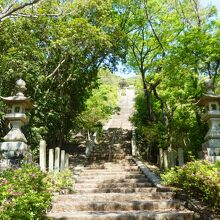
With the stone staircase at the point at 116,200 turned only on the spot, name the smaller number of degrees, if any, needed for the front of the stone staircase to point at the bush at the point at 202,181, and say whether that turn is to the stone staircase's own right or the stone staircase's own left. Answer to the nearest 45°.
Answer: approximately 45° to the stone staircase's own left

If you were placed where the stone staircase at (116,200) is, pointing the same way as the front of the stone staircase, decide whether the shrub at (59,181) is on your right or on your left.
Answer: on your right

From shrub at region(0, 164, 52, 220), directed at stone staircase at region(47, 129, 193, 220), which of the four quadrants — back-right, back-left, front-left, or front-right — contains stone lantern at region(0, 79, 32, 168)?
front-left

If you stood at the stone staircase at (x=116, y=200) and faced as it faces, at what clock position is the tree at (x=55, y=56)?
The tree is roughly at 5 o'clock from the stone staircase.

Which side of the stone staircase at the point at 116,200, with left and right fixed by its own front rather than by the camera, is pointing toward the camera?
front

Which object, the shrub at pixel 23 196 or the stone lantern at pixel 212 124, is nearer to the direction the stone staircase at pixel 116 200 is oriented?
the shrub

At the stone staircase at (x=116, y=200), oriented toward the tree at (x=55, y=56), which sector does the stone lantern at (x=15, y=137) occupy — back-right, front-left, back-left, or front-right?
front-left

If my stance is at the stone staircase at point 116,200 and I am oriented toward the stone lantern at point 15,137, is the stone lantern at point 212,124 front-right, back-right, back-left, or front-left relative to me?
back-right

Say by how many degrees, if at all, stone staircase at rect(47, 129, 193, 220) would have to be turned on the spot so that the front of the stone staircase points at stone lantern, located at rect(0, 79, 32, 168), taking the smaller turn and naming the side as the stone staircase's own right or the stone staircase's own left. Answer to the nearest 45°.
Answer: approximately 135° to the stone staircase's own right

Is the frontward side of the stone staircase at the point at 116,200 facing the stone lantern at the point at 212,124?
no
